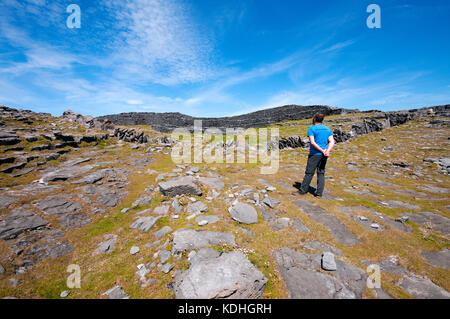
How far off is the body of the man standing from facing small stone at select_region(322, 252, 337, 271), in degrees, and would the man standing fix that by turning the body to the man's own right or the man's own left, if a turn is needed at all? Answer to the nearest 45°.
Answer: approximately 135° to the man's own left

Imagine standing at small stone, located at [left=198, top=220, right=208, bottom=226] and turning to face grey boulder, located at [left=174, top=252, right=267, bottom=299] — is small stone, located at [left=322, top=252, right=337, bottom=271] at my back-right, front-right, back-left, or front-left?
front-left

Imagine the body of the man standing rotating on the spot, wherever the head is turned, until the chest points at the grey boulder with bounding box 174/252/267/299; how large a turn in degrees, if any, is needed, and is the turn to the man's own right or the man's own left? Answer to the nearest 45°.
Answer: approximately 135° to the man's own left

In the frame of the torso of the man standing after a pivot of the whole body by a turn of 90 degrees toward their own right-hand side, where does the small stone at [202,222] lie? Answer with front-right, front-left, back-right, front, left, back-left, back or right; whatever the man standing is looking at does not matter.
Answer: back

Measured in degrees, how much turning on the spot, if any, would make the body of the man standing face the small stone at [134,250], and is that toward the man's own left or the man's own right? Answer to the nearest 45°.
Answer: approximately 90° to the man's own left

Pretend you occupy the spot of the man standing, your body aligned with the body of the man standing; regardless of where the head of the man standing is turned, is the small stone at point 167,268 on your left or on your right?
on your left

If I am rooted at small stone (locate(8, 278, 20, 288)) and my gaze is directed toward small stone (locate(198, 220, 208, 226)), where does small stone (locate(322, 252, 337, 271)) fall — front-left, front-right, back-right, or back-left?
front-right

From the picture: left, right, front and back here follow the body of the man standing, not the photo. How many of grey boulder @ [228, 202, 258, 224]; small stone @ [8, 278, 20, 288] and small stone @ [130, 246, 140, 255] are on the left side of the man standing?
3

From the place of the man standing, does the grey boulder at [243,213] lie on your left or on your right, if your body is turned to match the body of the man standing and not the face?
on your left

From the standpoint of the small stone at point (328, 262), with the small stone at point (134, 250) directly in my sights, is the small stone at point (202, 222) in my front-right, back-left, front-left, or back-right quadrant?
front-right

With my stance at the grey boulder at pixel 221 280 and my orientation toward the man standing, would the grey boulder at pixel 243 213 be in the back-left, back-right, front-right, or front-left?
front-left

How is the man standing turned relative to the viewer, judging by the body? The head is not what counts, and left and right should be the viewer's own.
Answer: facing away from the viewer and to the left of the viewer
